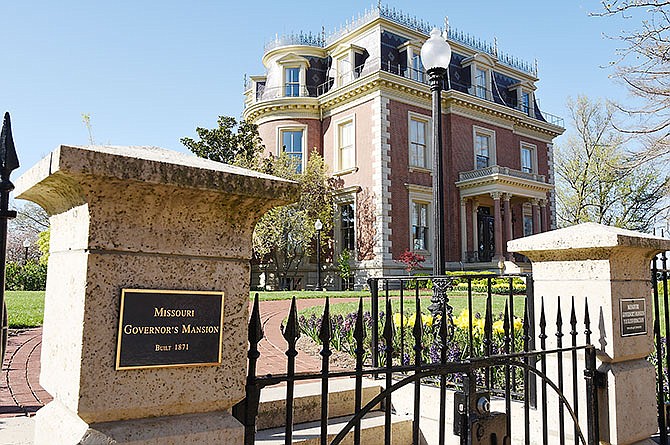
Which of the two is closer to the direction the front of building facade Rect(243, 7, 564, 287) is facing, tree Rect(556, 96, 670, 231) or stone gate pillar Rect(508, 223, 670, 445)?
the stone gate pillar

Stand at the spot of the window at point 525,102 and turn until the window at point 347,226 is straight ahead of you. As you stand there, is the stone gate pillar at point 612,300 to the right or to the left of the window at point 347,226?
left

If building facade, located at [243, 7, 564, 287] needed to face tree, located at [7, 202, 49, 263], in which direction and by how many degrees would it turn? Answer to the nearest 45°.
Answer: approximately 135° to its right

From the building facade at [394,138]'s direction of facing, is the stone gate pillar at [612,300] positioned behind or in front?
in front

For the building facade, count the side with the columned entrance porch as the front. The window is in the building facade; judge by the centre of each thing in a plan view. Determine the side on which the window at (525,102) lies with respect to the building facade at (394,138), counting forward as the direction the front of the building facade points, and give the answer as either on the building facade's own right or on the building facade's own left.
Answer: on the building facade's own left

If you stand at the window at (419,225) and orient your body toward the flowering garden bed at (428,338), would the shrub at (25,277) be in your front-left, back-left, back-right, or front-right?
front-right

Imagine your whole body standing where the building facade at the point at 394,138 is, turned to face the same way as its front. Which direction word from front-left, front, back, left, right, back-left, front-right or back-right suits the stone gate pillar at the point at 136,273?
front-right

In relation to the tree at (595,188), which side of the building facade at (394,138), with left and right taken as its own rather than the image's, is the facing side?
left

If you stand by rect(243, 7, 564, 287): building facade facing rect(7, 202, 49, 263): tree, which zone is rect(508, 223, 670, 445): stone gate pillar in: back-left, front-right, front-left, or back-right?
back-left

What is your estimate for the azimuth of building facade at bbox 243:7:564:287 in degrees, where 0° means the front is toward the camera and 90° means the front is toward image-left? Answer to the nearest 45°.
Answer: approximately 315°

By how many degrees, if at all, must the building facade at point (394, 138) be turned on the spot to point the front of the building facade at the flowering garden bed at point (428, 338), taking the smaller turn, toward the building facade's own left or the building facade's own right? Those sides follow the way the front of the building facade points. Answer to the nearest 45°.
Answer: approximately 45° to the building facade's own right

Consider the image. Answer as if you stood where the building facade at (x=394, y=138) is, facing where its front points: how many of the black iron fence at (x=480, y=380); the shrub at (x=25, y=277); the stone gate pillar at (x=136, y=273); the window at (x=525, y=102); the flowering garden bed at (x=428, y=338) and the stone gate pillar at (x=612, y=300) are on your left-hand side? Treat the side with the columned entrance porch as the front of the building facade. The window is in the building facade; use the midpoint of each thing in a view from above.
1
